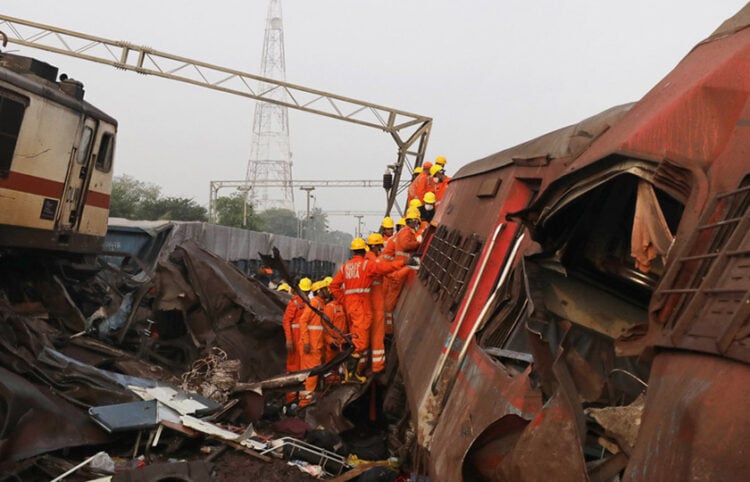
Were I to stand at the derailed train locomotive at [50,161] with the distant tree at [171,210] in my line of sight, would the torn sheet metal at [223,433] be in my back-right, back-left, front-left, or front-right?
back-right

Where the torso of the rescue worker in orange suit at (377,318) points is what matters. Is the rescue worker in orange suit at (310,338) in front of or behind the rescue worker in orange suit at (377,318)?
behind
